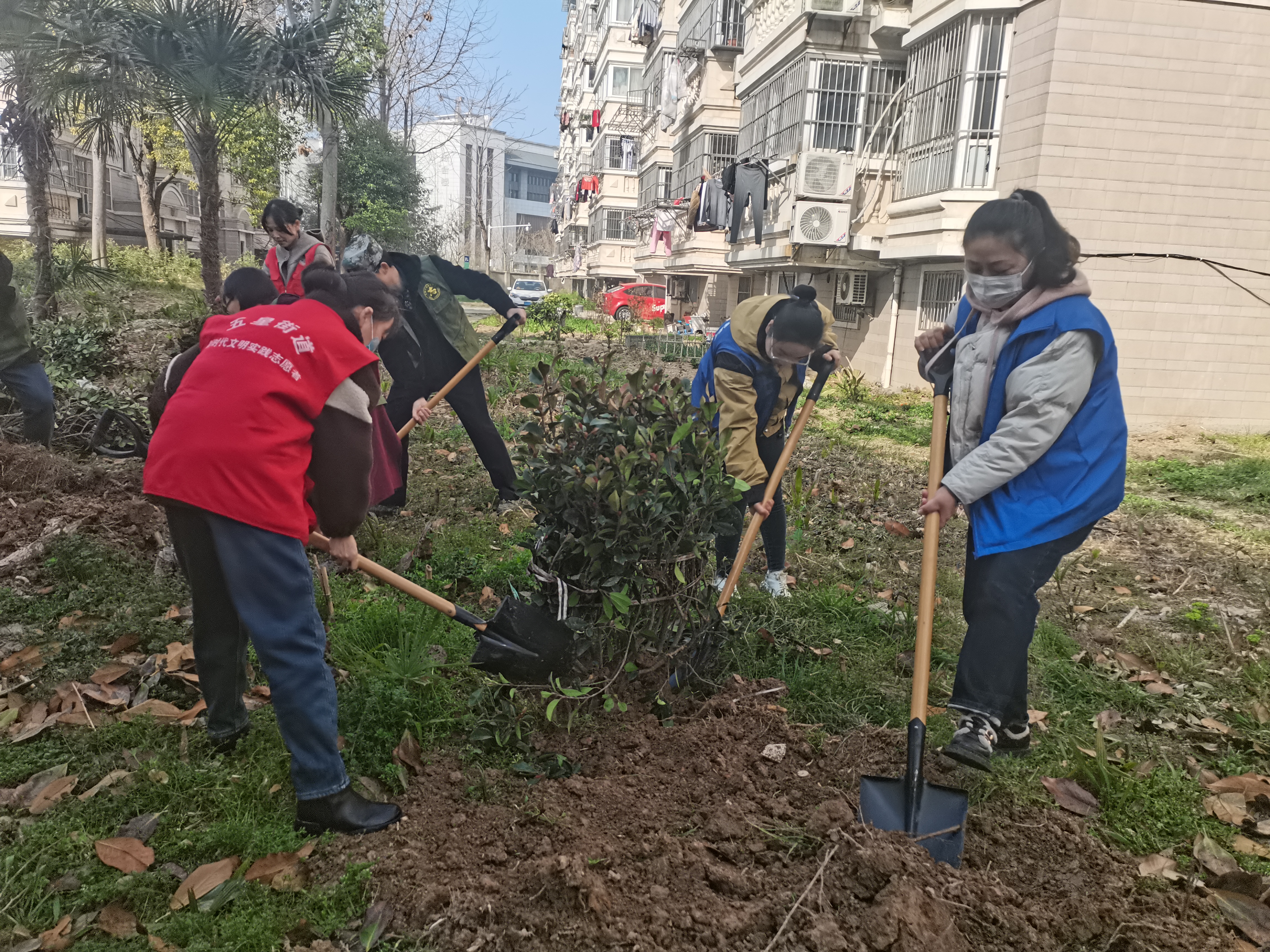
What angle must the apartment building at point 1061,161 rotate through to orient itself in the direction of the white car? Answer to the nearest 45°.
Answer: approximately 90° to its right

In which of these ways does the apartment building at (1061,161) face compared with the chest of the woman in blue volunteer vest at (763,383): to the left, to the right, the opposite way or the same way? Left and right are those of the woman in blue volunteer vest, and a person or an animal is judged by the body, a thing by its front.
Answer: to the right

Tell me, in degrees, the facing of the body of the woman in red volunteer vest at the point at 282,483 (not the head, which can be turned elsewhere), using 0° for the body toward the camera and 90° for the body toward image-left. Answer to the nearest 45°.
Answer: approximately 225°

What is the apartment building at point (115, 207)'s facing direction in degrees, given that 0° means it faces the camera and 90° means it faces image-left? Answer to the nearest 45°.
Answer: approximately 315°

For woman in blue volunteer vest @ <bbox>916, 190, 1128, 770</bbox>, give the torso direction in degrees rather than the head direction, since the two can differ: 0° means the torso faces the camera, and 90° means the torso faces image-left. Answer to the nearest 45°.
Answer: approximately 45°

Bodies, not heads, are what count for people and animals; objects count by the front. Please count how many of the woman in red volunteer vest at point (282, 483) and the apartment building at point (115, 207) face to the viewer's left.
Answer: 0

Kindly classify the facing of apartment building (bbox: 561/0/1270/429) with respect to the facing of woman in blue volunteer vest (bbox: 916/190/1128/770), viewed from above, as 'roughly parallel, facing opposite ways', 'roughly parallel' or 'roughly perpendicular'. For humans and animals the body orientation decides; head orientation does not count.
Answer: roughly parallel

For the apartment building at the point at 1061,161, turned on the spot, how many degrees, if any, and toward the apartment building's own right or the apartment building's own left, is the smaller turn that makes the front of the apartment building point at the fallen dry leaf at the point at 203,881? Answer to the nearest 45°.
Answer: approximately 45° to the apartment building's own left

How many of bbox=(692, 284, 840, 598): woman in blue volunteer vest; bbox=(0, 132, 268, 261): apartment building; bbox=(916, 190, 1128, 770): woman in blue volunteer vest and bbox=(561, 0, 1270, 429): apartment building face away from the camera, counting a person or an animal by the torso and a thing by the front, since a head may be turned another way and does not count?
0

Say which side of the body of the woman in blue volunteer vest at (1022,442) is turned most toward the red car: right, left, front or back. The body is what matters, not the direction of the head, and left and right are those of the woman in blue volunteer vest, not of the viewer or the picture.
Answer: right

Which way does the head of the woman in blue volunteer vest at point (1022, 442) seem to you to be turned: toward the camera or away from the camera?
toward the camera

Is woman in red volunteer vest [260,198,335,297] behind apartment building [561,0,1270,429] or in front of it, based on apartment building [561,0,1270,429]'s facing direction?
in front

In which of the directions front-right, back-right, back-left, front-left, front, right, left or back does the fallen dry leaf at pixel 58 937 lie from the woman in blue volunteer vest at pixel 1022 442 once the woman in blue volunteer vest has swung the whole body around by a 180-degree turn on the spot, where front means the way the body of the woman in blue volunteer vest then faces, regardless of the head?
back

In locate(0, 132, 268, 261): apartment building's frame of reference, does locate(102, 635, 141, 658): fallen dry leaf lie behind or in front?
in front

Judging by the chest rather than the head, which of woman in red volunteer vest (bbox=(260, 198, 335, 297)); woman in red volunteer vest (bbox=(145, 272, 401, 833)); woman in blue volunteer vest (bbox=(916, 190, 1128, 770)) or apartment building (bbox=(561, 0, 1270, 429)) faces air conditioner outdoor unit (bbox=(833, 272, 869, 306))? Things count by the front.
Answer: woman in red volunteer vest (bbox=(145, 272, 401, 833))
